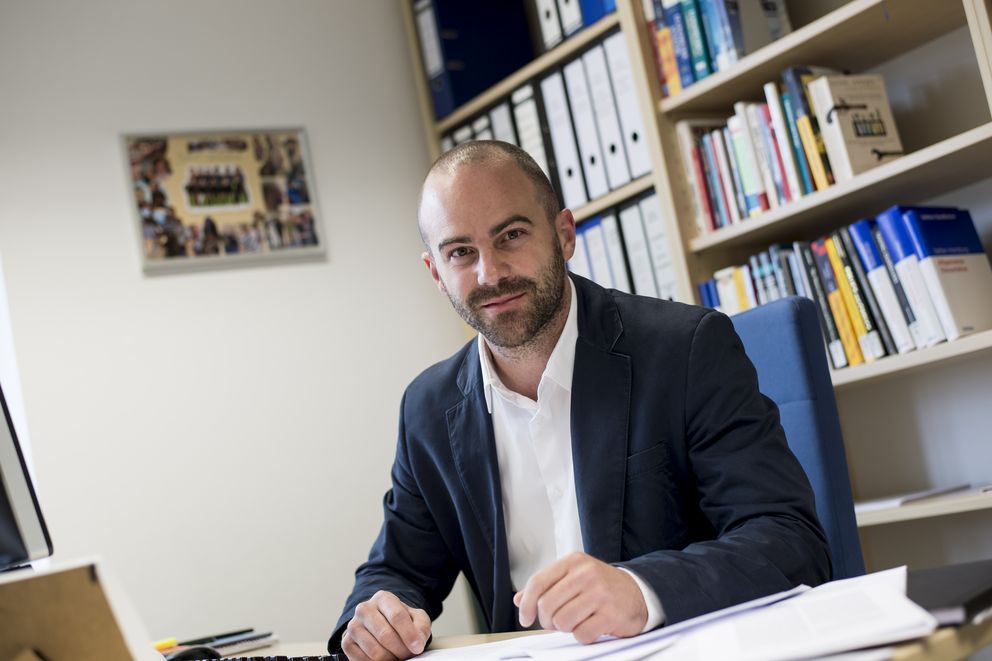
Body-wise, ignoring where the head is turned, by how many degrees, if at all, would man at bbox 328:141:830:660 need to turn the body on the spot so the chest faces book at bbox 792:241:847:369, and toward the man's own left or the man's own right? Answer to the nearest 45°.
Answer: approximately 180°

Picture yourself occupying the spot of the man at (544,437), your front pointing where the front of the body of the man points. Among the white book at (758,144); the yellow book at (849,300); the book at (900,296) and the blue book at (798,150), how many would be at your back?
4

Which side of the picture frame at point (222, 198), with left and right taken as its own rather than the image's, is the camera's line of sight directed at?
front

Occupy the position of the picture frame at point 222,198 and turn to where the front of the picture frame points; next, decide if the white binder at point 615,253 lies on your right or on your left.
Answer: on your left

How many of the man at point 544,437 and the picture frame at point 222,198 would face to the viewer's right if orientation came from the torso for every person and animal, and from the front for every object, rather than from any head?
0

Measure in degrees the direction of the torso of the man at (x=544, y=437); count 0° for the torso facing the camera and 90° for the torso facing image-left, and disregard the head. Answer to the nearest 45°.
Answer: approximately 45°

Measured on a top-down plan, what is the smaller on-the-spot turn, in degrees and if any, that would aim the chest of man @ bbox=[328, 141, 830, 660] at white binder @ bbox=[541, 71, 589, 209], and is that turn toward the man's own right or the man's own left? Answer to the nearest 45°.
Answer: approximately 135° to the man's own right

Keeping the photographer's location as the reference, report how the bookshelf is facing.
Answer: facing the viewer and to the left of the viewer

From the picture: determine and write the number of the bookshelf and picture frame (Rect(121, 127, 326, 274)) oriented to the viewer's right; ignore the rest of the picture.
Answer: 0

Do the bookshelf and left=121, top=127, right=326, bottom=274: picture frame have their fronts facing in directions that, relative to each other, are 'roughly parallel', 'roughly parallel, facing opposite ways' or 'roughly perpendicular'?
roughly perpendicular

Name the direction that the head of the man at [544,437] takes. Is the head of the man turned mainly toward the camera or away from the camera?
toward the camera

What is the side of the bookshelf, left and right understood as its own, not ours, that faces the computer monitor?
front

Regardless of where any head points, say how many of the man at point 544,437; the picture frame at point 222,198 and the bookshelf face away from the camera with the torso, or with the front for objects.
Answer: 0

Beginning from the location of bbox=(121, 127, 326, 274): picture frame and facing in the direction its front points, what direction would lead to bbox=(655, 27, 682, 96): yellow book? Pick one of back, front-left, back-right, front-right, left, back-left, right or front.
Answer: front-left

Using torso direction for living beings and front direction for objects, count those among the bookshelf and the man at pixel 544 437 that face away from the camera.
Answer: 0

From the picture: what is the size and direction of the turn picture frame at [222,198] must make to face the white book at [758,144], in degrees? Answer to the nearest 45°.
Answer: approximately 45° to its left

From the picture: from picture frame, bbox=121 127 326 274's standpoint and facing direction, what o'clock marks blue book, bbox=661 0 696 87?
The blue book is roughly at 10 o'clock from the picture frame.

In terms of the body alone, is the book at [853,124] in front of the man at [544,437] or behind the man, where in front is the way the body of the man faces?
behind
